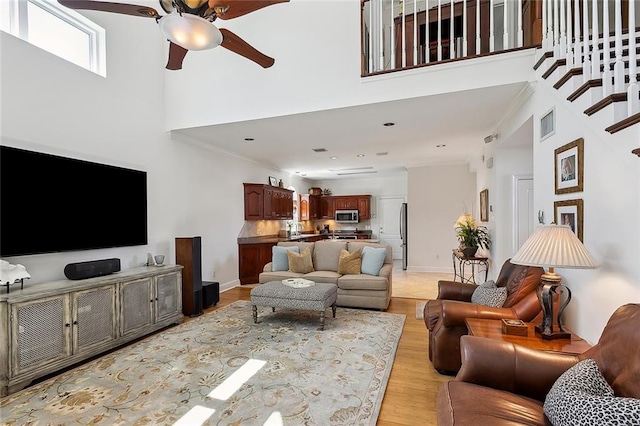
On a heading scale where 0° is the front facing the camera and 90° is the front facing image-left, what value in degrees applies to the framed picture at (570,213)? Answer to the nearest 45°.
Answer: approximately 45°

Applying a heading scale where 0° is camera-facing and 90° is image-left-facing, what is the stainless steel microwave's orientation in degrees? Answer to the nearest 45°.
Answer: approximately 0°

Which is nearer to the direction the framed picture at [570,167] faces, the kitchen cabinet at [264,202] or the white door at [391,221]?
the kitchen cabinet

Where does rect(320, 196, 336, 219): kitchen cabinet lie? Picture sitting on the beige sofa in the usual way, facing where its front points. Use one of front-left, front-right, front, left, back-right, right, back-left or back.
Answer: back

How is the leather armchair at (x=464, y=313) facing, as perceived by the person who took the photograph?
facing to the left of the viewer

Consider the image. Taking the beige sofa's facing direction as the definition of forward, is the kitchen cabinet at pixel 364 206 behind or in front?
behind

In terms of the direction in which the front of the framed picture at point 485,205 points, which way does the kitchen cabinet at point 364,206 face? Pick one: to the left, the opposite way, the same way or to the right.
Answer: to the left

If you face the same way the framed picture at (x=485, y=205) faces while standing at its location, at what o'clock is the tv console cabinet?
The tv console cabinet is roughly at 10 o'clock from the framed picture.

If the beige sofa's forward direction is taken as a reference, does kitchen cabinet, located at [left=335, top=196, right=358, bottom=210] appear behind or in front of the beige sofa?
behind

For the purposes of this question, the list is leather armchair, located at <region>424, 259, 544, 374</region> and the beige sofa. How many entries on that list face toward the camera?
1

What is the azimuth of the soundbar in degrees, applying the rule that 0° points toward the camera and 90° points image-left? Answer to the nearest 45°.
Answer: approximately 315°

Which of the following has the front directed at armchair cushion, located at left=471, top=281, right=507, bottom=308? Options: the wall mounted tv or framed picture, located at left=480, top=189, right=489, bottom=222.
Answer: the wall mounted tv
